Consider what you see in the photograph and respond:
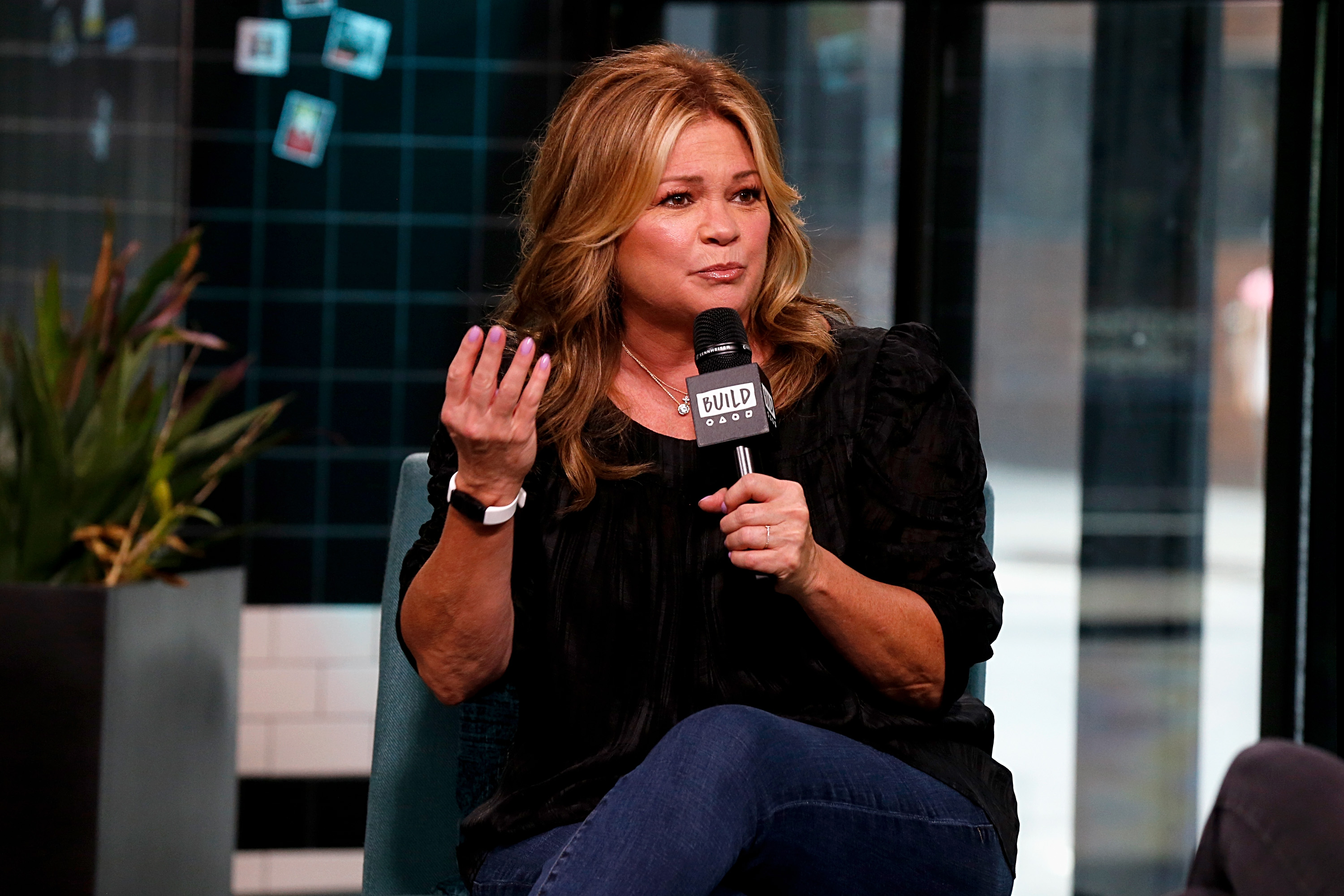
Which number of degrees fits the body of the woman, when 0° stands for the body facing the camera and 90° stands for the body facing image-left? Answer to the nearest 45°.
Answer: approximately 0°

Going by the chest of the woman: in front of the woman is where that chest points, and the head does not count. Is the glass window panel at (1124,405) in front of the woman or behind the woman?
behind

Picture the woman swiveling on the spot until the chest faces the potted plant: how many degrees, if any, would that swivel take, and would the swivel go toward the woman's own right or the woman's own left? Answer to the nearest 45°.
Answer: approximately 135° to the woman's own right

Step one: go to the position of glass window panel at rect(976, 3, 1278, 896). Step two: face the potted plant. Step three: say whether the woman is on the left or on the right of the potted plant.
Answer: left
